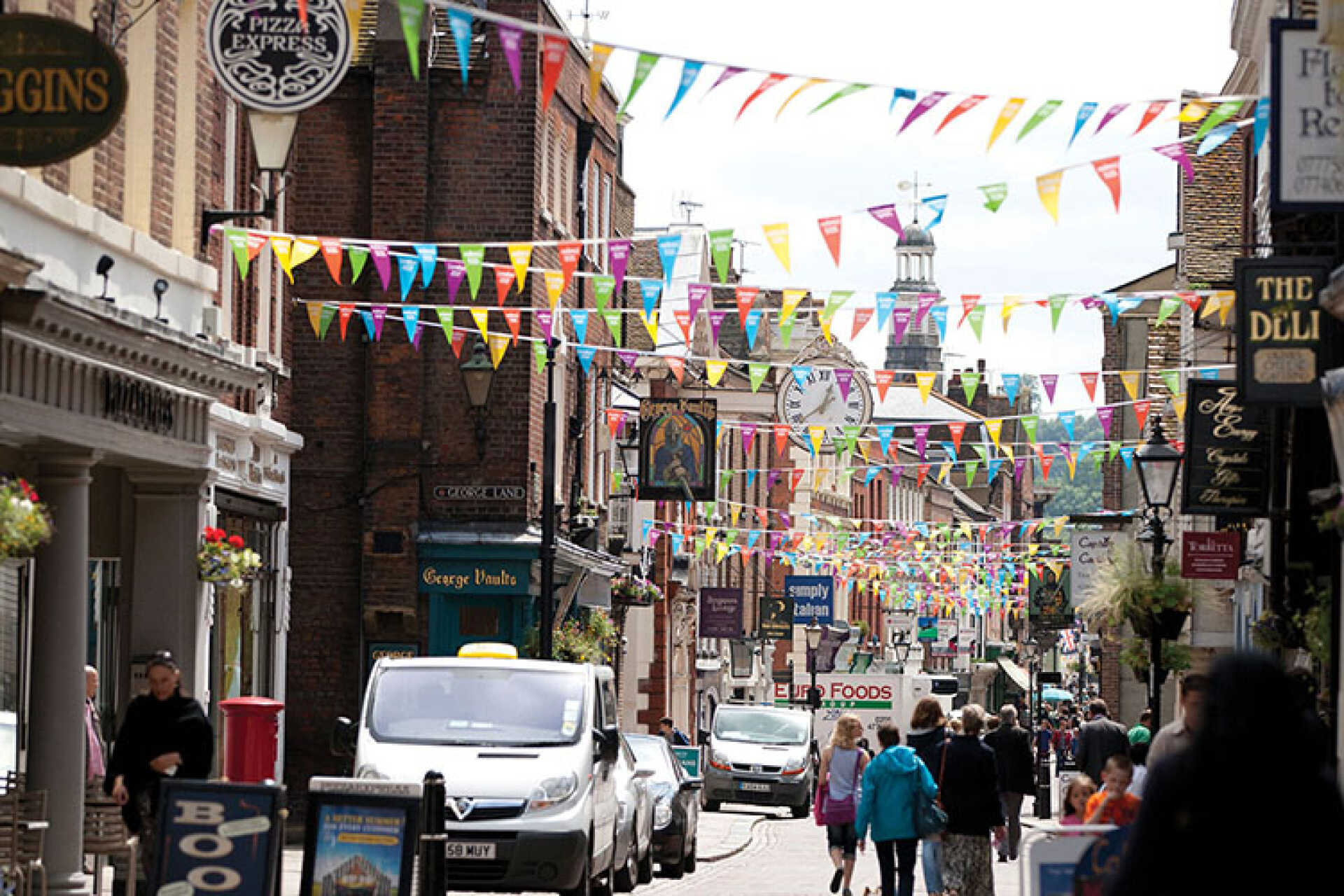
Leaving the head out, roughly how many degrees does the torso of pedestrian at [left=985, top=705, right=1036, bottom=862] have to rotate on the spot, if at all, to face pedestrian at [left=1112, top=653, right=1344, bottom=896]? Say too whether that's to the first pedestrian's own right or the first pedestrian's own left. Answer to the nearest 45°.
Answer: approximately 180°

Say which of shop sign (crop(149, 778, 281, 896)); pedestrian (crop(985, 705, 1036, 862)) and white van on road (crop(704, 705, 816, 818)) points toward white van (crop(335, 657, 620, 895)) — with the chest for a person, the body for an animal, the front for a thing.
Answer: the white van on road

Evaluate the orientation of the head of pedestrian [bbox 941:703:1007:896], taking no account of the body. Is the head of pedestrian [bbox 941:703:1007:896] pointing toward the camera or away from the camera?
away from the camera

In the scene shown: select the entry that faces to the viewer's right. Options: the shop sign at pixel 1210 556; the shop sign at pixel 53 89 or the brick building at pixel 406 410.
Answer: the brick building

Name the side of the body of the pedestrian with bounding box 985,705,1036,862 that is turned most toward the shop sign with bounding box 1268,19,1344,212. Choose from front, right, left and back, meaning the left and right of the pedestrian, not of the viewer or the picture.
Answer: back

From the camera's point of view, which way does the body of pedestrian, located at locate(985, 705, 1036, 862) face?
away from the camera

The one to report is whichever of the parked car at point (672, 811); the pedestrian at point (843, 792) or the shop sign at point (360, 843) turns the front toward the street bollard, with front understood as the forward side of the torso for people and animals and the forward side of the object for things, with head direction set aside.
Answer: the parked car
